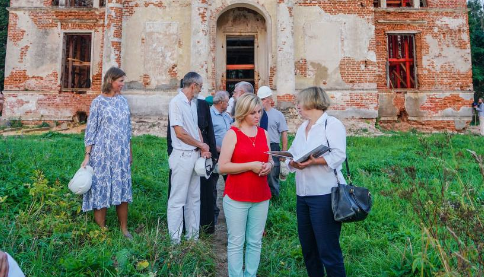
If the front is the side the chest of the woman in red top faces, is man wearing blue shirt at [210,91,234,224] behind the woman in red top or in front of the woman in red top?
behind

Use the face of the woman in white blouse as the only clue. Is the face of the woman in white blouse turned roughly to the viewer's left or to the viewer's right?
to the viewer's left

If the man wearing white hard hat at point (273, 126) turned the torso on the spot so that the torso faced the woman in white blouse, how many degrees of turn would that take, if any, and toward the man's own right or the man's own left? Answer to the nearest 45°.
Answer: approximately 90° to the man's own left

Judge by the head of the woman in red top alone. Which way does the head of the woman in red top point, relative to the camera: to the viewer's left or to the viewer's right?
to the viewer's right

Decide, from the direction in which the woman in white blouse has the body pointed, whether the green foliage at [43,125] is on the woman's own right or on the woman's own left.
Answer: on the woman's own right

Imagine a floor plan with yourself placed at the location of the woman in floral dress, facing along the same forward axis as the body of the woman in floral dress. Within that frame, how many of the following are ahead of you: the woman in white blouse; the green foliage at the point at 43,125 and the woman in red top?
2

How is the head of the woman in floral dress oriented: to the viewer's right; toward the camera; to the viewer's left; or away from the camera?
to the viewer's right

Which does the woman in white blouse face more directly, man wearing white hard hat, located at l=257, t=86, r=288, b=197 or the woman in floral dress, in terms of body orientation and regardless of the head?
the woman in floral dress

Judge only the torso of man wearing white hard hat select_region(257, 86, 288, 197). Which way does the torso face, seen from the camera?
to the viewer's left

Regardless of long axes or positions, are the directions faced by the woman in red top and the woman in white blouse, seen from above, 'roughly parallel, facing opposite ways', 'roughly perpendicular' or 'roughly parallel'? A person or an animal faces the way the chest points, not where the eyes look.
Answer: roughly perpendicular
